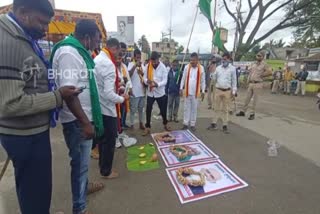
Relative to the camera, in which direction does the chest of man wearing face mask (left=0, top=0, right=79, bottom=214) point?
to the viewer's right

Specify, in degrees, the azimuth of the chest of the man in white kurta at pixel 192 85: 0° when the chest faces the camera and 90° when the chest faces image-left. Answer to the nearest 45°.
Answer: approximately 0°

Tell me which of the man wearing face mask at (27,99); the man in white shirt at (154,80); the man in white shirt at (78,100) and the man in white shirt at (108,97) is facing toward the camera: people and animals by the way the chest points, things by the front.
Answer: the man in white shirt at (154,80)

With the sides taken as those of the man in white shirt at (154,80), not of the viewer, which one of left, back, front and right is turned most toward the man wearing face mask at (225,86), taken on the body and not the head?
left

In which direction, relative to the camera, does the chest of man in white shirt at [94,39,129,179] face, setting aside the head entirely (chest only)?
to the viewer's right

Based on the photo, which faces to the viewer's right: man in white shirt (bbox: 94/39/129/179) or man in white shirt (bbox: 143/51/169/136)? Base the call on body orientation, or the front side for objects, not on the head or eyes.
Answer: man in white shirt (bbox: 94/39/129/179)

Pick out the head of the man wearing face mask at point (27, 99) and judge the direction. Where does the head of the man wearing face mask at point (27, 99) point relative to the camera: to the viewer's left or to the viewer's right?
to the viewer's right

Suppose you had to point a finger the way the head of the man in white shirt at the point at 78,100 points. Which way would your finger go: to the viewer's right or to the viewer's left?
to the viewer's right

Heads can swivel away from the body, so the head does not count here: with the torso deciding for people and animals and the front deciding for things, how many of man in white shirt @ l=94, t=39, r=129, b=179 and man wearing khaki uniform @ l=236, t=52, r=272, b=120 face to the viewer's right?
1

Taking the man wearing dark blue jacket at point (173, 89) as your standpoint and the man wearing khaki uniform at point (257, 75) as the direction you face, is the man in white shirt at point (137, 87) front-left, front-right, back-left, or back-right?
back-right

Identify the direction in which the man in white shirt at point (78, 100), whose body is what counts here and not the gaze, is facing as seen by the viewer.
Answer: to the viewer's right
